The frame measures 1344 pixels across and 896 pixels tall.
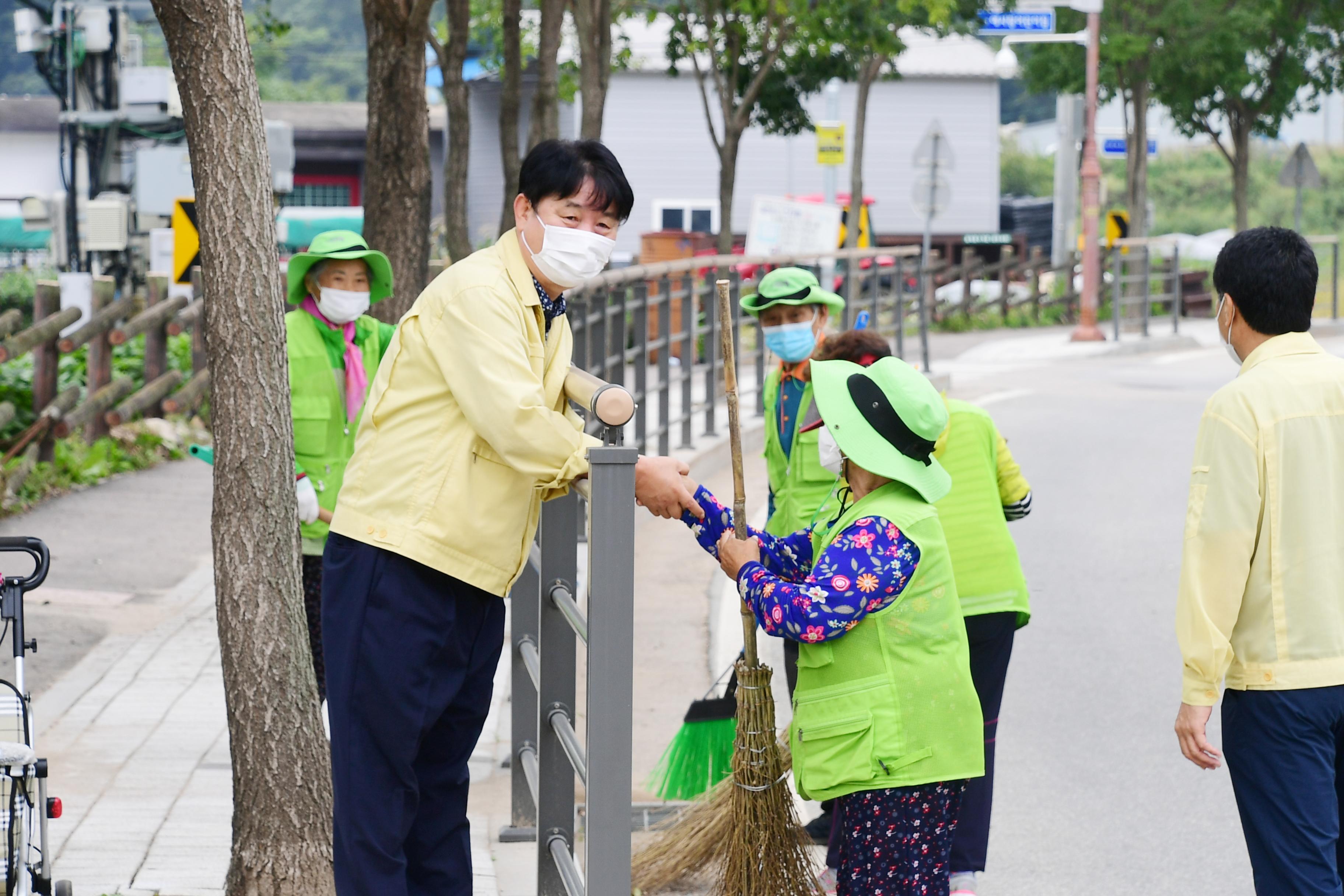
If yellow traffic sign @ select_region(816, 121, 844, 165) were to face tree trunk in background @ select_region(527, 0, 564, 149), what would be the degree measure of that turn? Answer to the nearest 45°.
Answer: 0° — it already faces it

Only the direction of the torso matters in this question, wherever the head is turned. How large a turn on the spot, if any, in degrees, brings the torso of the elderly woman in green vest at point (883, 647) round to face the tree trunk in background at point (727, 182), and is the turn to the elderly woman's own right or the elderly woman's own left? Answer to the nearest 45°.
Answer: approximately 90° to the elderly woman's own right

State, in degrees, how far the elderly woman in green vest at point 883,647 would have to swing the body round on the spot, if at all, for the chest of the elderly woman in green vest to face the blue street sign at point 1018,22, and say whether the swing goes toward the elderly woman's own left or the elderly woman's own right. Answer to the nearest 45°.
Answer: approximately 90° to the elderly woman's own right

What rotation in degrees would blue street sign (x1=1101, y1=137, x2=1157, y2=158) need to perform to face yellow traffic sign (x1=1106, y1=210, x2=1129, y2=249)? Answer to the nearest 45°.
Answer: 0° — it already faces it

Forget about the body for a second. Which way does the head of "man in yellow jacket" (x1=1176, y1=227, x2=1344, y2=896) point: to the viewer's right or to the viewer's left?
to the viewer's left

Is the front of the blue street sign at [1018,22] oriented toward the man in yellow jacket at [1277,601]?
yes

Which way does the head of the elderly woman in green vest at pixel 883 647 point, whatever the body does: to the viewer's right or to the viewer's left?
to the viewer's left

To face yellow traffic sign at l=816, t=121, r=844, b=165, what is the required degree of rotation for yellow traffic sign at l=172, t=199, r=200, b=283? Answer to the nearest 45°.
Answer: approximately 135° to its left
